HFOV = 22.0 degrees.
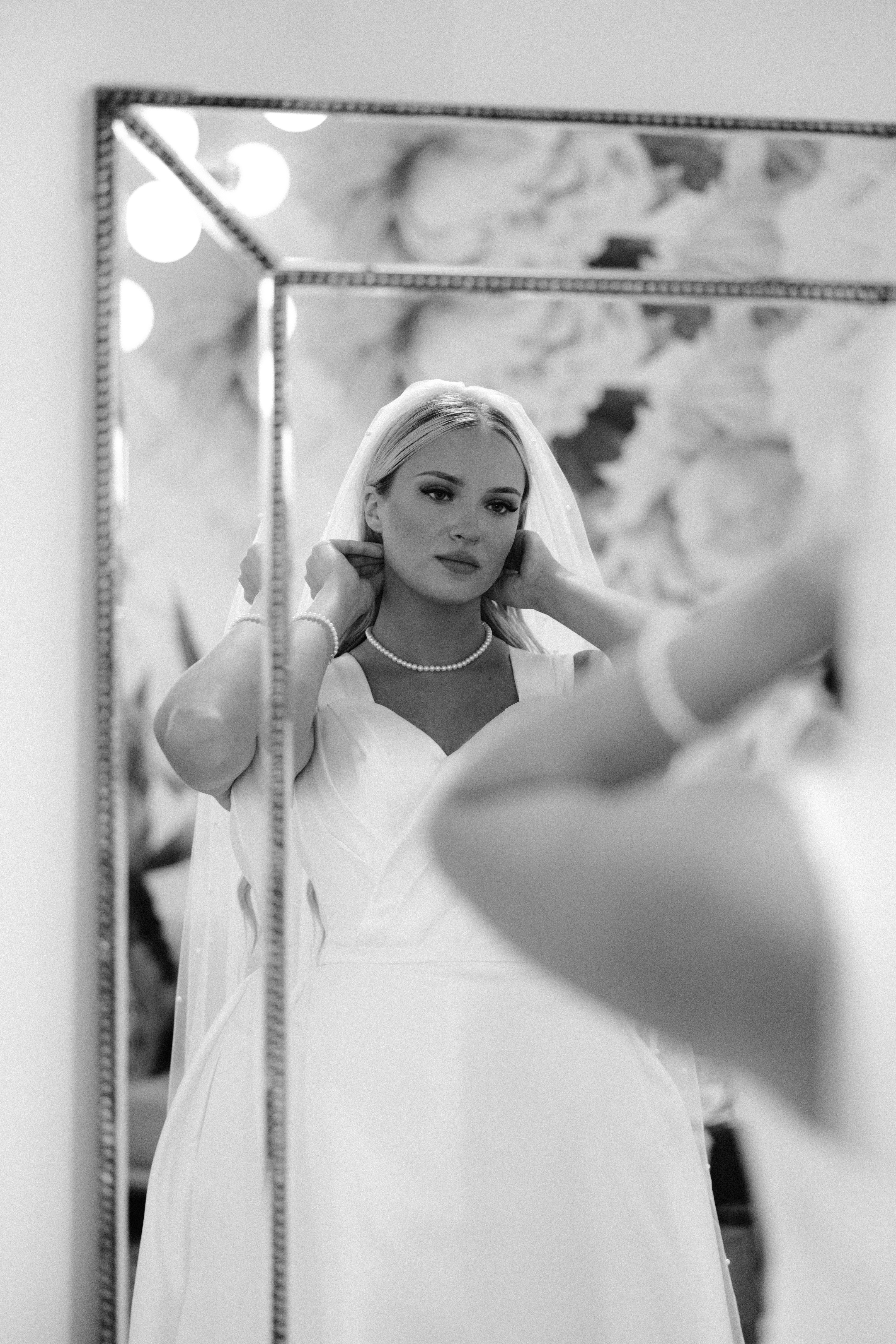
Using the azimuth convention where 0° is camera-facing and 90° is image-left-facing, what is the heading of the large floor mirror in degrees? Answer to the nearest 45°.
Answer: approximately 0°
